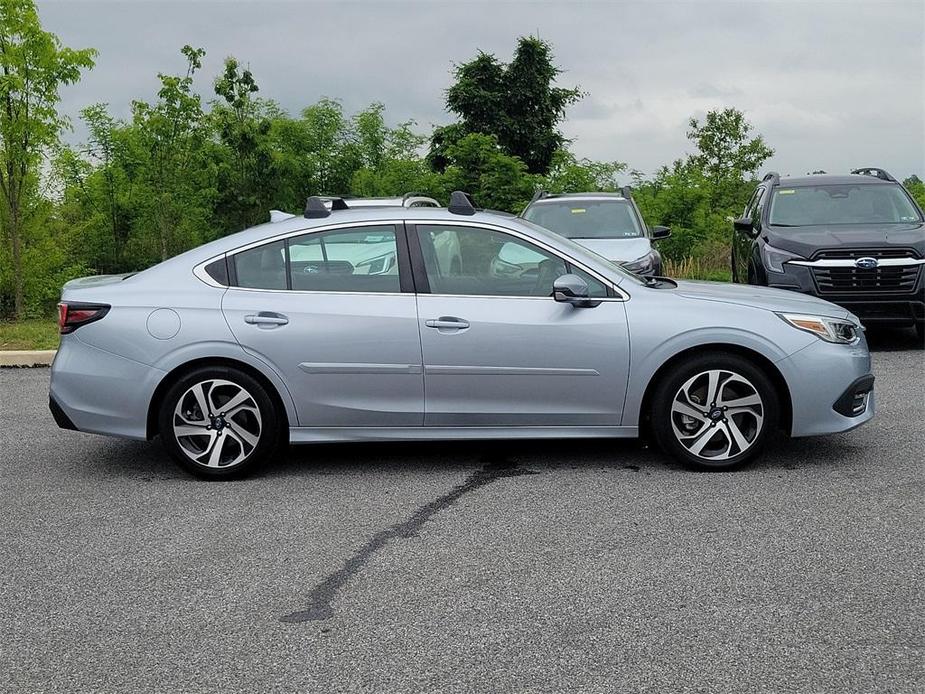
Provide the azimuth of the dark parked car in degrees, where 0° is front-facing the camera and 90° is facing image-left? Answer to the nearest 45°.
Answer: approximately 0°

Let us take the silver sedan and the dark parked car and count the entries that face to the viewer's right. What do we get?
1

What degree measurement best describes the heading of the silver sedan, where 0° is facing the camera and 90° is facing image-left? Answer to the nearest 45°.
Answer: approximately 270°

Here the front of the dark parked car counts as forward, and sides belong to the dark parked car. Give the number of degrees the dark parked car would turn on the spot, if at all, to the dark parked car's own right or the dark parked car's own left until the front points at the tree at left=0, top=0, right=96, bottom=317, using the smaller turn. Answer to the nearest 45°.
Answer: approximately 90° to the dark parked car's own right

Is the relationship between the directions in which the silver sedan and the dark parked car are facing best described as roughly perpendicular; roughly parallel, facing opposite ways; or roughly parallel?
roughly perpendicular

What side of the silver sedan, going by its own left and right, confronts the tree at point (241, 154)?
left

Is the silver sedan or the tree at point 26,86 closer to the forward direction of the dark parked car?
the silver sedan

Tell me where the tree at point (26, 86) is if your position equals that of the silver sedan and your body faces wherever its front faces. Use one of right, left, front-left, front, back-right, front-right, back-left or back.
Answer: back-left

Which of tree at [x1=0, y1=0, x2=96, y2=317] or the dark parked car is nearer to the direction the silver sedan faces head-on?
the dark parked car
